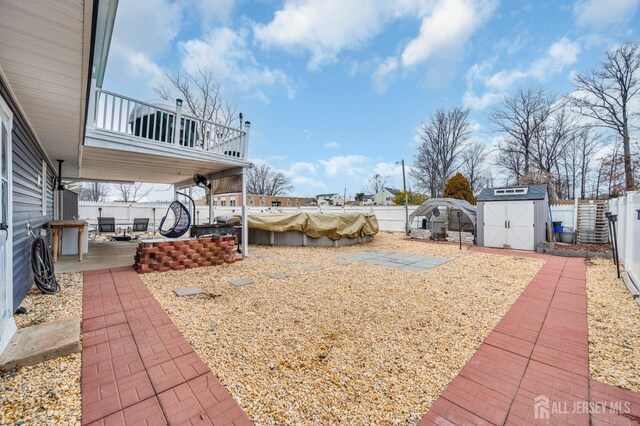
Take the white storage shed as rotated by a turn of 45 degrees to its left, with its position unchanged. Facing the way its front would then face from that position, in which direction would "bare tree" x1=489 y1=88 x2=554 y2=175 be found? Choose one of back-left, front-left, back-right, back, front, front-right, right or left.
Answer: back-left

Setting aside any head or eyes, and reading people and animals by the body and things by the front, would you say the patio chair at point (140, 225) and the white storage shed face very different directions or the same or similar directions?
same or similar directions

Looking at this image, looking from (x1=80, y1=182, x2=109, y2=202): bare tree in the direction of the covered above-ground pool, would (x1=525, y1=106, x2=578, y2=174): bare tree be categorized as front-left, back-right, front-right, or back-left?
front-left

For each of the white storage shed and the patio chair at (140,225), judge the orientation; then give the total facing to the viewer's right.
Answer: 0

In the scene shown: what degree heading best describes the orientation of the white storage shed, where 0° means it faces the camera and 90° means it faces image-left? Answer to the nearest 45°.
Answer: approximately 0°

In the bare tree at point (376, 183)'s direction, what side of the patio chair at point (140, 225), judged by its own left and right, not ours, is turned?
back

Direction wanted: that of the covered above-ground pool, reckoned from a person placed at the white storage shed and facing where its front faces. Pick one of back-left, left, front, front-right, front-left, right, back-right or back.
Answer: front-right

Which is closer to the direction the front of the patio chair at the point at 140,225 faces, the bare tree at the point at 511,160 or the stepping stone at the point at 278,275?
the stepping stone

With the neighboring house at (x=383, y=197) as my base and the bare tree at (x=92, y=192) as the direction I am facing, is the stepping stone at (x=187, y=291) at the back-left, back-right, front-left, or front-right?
front-left

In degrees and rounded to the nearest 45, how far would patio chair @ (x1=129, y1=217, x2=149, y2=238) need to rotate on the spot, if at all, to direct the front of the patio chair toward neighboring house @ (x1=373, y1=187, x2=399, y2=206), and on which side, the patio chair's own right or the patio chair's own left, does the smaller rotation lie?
approximately 180°

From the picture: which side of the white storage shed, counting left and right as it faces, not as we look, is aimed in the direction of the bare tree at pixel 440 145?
back

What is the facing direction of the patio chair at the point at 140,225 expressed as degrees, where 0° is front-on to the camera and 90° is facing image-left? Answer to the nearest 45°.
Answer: approximately 45°

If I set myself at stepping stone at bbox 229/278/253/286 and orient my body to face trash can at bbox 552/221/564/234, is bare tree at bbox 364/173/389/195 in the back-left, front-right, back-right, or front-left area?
front-left

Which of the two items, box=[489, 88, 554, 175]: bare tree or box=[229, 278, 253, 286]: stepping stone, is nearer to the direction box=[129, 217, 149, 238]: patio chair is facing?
the stepping stone

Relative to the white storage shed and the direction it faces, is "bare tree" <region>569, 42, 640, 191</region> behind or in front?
behind
